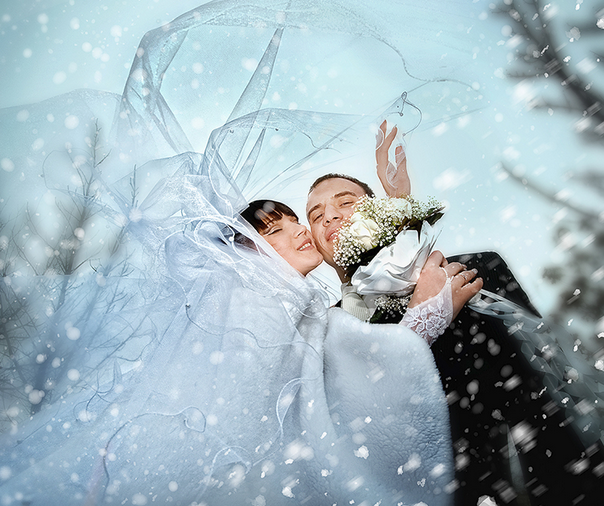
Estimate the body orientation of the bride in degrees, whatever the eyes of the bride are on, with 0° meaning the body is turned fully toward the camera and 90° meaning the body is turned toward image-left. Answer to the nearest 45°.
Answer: approximately 315°

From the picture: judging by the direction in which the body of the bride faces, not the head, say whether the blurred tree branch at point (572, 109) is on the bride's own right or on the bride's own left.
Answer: on the bride's own left
